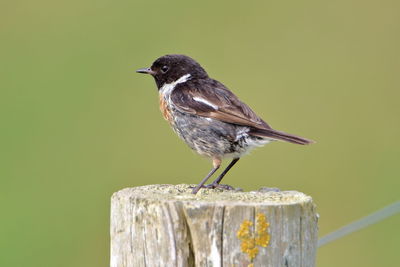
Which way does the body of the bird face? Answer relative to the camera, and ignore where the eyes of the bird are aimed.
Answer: to the viewer's left
